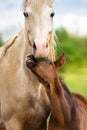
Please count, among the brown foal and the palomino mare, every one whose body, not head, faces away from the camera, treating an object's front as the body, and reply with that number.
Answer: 0

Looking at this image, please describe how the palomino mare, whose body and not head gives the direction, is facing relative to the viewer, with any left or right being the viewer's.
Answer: facing the viewer and to the right of the viewer

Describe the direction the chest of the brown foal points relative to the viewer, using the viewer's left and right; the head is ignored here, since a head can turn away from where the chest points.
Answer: facing the viewer and to the left of the viewer

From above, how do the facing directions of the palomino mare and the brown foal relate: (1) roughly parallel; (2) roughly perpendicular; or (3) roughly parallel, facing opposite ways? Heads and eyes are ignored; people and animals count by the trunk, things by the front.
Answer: roughly perpendicular
